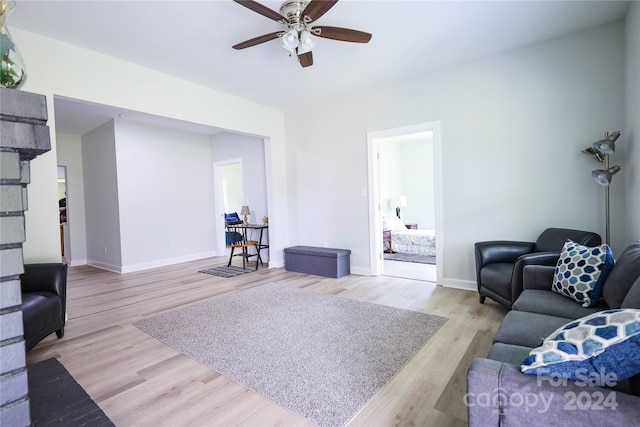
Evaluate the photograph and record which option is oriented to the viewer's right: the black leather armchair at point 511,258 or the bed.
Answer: the bed

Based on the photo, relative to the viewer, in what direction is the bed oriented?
to the viewer's right

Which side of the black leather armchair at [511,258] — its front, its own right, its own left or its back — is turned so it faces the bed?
right

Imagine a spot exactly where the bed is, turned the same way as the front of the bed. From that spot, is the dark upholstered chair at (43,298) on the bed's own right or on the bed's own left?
on the bed's own right

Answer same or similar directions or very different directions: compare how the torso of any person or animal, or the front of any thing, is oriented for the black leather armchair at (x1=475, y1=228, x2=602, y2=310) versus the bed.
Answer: very different directions

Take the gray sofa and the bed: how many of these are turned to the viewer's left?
1

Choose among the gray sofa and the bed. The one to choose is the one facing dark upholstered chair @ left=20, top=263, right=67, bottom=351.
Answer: the gray sofa

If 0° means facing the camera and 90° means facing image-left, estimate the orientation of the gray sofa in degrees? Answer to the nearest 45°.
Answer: approximately 90°

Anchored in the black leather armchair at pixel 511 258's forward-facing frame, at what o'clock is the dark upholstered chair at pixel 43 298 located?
The dark upholstered chair is roughly at 12 o'clock from the black leather armchair.

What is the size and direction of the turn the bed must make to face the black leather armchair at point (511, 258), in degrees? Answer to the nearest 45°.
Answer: approximately 90° to its right

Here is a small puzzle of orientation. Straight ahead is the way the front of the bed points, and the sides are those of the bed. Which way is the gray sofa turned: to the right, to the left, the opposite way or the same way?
the opposite way

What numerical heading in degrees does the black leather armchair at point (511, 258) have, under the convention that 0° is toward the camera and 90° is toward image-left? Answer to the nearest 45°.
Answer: approximately 45°

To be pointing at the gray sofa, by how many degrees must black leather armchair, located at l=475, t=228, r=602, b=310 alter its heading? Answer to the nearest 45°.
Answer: approximately 45° to its left

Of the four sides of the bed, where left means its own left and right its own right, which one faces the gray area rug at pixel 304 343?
right

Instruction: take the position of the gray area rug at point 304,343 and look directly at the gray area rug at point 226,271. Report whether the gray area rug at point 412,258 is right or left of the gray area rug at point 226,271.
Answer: right
